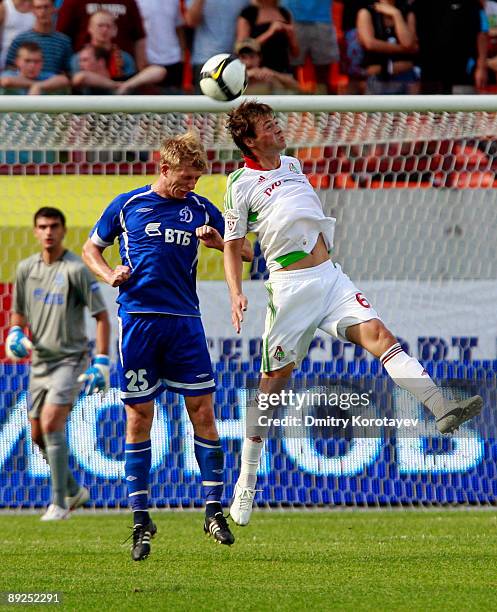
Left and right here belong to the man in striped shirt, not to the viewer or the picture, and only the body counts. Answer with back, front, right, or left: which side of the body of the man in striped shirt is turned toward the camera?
front

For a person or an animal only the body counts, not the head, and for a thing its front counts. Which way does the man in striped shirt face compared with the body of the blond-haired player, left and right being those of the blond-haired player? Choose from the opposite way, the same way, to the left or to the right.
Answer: the same way

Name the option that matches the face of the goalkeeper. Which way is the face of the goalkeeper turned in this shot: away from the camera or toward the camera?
toward the camera

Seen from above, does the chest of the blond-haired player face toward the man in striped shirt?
no

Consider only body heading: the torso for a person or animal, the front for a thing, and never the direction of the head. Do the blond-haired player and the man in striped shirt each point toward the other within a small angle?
no

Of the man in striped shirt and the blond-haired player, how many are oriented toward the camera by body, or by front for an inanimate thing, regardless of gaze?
2

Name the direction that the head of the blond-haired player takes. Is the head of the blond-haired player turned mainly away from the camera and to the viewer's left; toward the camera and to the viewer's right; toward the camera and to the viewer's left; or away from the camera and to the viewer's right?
toward the camera and to the viewer's right

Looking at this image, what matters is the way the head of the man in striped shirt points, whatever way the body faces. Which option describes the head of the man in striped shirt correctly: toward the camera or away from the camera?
toward the camera

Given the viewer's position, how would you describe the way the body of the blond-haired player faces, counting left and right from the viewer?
facing the viewer
